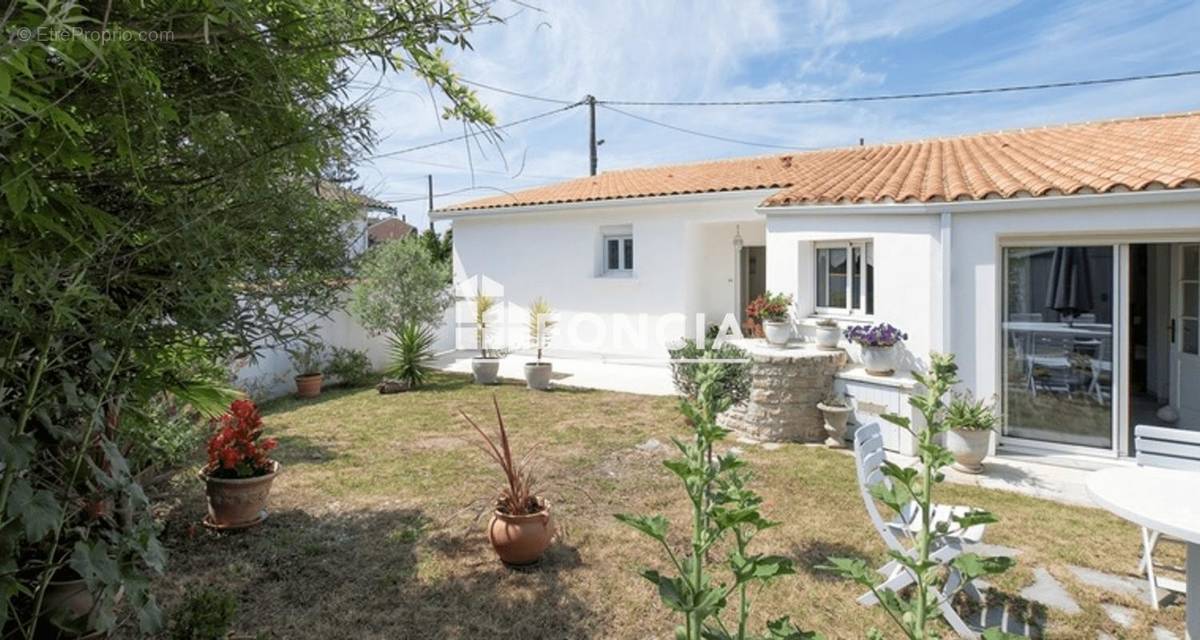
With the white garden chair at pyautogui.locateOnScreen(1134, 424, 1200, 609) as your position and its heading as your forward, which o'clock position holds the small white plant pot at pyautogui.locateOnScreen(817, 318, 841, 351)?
The small white plant pot is roughly at 4 o'clock from the white garden chair.

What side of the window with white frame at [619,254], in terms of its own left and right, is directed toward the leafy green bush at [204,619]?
front

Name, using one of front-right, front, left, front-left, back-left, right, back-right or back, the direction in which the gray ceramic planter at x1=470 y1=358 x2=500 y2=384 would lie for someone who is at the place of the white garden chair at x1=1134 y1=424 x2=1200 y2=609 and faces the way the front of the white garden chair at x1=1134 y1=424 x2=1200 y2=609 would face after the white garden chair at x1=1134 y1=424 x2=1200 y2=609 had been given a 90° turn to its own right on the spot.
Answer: front

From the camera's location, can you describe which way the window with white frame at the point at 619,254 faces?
facing the viewer

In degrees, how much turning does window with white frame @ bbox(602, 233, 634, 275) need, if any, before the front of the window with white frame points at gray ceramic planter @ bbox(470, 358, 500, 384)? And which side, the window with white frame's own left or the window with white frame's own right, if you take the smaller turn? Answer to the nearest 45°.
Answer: approximately 45° to the window with white frame's own right

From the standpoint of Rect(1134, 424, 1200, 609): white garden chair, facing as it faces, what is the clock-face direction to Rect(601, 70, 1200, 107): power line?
The power line is roughly at 5 o'clock from the white garden chair.

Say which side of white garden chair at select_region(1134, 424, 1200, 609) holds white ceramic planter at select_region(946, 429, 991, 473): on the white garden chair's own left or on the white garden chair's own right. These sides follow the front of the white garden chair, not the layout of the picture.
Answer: on the white garden chair's own right

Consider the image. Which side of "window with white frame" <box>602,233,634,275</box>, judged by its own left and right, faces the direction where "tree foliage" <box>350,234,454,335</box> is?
right

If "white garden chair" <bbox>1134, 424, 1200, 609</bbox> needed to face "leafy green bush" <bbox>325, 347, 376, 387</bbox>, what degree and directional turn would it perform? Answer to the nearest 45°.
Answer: approximately 90° to its right

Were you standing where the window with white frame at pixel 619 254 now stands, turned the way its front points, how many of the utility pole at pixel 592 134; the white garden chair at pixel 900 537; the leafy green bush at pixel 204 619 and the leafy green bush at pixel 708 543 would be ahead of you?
3

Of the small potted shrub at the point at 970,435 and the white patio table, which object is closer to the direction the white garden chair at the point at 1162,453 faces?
the white patio table

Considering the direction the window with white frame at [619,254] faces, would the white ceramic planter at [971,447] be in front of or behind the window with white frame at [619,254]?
in front

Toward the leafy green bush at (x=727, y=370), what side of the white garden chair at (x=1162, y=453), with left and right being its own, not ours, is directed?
right

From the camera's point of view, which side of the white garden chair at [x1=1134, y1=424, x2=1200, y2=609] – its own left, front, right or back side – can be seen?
front

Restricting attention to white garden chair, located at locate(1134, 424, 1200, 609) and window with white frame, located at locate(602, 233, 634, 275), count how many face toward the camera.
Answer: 2
